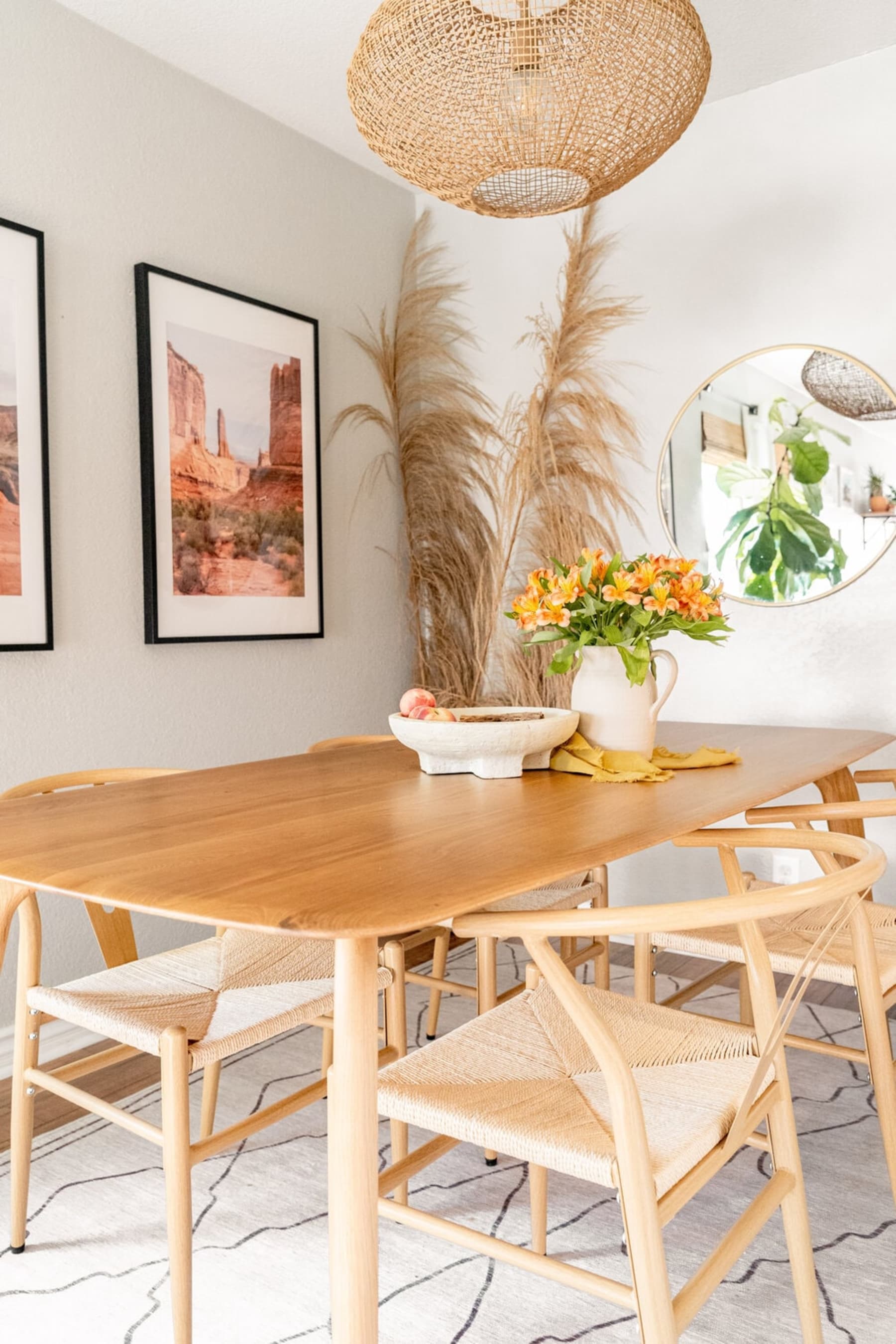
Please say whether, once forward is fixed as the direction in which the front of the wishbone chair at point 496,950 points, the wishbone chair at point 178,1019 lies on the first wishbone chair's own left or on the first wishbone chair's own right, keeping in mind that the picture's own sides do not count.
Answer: on the first wishbone chair's own right

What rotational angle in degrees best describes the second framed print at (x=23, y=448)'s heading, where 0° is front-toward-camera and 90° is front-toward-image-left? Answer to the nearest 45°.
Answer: approximately 315°

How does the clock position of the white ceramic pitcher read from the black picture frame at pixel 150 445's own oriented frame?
The white ceramic pitcher is roughly at 12 o'clock from the black picture frame.

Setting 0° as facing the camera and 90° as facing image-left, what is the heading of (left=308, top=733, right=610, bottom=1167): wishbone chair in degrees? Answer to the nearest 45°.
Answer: approximately 315°

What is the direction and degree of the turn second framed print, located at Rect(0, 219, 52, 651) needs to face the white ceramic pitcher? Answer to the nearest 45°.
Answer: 0° — it already faces it

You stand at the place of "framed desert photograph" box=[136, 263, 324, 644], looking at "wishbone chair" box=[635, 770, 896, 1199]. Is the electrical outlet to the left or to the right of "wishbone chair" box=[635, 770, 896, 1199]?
left

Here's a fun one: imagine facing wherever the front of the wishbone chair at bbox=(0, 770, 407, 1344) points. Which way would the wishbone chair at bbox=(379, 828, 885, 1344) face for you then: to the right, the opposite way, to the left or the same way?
the opposite way

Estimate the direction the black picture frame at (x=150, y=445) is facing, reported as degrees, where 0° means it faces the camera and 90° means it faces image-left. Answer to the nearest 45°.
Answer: approximately 315°

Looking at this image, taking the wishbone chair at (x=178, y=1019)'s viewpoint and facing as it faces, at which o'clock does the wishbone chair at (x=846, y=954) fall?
the wishbone chair at (x=846, y=954) is roughly at 11 o'clock from the wishbone chair at (x=178, y=1019).
